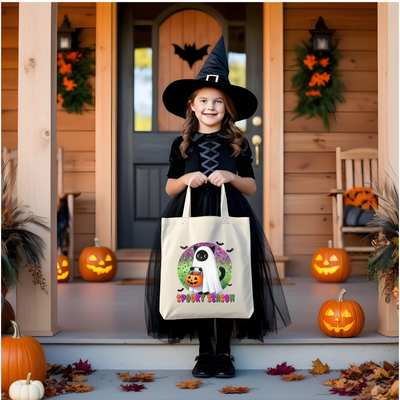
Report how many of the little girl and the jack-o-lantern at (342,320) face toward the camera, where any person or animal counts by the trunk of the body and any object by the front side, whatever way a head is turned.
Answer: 2

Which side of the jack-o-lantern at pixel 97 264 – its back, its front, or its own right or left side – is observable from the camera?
front

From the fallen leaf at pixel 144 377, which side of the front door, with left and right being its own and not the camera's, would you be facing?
front

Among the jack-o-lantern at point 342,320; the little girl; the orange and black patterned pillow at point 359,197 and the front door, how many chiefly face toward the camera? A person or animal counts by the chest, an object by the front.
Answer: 4

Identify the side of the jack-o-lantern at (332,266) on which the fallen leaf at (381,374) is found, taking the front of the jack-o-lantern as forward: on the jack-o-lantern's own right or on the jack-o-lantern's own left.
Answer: on the jack-o-lantern's own left

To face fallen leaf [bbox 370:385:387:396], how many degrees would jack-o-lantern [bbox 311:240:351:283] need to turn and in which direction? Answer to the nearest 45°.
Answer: approximately 45° to its left

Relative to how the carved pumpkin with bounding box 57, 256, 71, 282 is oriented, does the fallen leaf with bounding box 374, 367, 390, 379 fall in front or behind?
in front

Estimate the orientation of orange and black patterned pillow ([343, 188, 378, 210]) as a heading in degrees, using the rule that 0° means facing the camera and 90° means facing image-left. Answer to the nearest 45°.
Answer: approximately 0°

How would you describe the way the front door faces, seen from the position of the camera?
facing the viewer

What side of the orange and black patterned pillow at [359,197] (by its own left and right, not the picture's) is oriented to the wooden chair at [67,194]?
right

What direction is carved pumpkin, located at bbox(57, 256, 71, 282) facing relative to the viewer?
toward the camera
